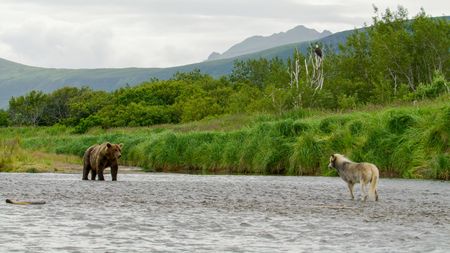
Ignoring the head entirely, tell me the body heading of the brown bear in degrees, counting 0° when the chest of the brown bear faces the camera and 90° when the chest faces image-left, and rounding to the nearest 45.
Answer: approximately 315°
